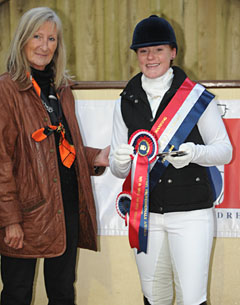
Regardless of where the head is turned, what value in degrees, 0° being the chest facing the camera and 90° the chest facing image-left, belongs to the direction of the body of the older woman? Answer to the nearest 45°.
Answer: approximately 315°

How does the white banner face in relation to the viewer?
toward the camera

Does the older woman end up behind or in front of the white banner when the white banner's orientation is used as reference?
in front

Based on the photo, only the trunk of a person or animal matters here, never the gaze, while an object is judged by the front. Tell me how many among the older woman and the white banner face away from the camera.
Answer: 0
